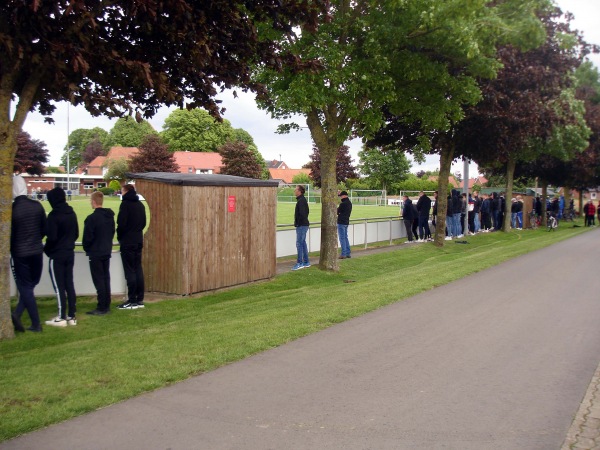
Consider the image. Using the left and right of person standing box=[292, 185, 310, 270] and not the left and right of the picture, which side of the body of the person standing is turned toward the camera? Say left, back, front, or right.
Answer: left

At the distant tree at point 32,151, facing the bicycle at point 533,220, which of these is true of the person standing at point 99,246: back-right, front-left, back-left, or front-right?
front-right

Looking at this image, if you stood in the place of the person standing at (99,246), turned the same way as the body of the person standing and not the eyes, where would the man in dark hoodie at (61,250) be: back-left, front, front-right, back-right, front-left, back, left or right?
left

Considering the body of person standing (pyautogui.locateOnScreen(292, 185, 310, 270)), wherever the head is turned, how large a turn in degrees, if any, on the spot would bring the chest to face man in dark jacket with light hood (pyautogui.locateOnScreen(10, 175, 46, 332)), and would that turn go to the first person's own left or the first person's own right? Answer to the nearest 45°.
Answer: approximately 45° to the first person's own left

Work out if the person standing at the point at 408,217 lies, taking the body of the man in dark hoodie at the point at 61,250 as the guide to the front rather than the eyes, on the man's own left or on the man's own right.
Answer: on the man's own right

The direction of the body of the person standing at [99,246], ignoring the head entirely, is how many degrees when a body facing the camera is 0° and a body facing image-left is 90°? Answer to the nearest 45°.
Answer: approximately 135°

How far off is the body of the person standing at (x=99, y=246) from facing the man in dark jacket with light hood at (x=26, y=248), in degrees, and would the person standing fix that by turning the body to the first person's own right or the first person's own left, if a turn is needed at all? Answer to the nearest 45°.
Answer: approximately 90° to the first person's own left

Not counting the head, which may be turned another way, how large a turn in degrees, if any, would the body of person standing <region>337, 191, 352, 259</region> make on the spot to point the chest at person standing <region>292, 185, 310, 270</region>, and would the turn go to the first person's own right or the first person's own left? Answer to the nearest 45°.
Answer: approximately 90° to the first person's own left
